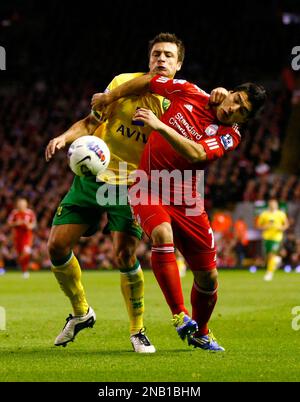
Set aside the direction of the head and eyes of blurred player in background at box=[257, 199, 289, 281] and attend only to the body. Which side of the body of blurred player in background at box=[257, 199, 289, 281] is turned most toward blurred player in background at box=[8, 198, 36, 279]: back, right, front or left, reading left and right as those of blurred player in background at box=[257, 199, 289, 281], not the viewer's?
right

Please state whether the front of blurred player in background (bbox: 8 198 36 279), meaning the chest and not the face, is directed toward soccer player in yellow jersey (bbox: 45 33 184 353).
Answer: yes

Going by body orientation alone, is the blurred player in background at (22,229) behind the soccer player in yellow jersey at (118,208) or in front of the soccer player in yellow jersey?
behind

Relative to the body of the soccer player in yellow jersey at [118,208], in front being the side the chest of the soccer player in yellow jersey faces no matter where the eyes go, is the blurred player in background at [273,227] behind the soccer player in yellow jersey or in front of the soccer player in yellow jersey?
behind

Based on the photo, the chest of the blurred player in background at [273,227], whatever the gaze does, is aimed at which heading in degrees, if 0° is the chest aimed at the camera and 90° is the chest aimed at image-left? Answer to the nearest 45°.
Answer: approximately 0°

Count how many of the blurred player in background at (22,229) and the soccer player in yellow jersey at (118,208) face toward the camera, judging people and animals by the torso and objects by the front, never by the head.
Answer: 2
